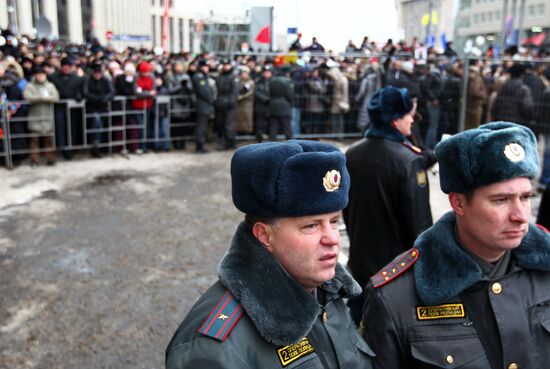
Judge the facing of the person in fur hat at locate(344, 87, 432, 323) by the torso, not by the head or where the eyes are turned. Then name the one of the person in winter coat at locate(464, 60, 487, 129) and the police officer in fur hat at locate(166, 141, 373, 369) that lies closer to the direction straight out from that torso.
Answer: the person in winter coat

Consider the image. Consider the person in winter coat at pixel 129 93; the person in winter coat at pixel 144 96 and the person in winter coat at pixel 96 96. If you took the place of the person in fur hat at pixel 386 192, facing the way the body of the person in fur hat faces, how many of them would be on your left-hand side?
3

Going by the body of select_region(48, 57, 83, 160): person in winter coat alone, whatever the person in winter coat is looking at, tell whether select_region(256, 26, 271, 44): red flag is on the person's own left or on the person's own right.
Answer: on the person's own left

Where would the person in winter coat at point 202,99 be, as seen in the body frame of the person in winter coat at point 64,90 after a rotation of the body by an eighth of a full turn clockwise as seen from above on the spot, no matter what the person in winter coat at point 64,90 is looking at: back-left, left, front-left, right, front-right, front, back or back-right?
back-left

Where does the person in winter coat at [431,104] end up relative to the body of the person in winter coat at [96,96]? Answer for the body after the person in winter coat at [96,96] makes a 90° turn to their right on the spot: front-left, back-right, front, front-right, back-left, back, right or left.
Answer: back

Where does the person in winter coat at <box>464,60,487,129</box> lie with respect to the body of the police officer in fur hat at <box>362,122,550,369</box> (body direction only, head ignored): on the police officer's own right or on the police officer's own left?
on the police officer's own left

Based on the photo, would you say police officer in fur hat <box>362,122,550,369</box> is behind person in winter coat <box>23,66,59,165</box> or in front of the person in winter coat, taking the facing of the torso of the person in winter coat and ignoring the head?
in front

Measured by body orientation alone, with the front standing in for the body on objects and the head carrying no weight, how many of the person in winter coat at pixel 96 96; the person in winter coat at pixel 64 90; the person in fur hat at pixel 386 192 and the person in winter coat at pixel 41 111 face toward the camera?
3

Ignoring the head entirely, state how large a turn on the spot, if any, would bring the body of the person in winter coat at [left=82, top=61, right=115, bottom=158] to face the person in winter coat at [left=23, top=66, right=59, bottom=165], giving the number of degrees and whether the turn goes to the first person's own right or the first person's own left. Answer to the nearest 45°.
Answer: approximately 45° to the first person's own right
